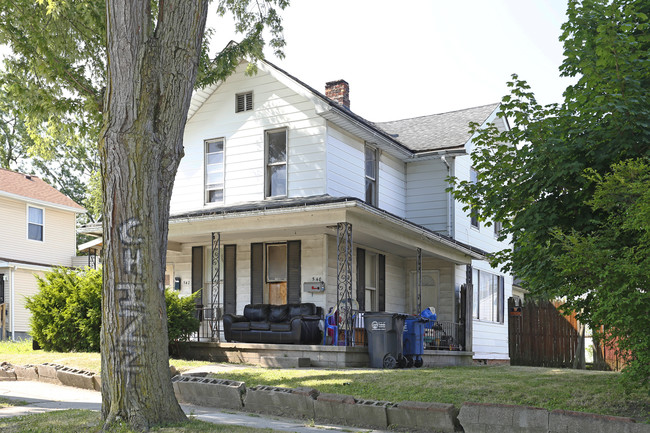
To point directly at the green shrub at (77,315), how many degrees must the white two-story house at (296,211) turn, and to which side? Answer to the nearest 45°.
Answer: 0° — it already faces it

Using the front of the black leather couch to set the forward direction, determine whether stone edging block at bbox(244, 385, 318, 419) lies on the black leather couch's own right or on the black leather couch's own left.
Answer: on the black leather couch's own left

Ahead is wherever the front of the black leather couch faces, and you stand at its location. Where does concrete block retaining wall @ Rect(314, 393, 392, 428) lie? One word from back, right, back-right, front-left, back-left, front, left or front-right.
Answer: front-left

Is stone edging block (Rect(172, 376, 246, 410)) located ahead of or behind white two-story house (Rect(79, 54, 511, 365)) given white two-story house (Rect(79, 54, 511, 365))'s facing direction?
ahead

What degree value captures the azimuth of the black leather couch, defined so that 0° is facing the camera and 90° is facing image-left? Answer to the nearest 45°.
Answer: approximately 45°

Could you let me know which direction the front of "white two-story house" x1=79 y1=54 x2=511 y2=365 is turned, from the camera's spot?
facing the viewer and to the left of the viewer

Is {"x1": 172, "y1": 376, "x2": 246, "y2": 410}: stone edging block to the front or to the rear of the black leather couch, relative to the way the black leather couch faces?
to the front

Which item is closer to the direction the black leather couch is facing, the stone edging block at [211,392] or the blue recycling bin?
the stone edging block

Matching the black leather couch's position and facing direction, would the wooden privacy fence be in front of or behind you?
behind
